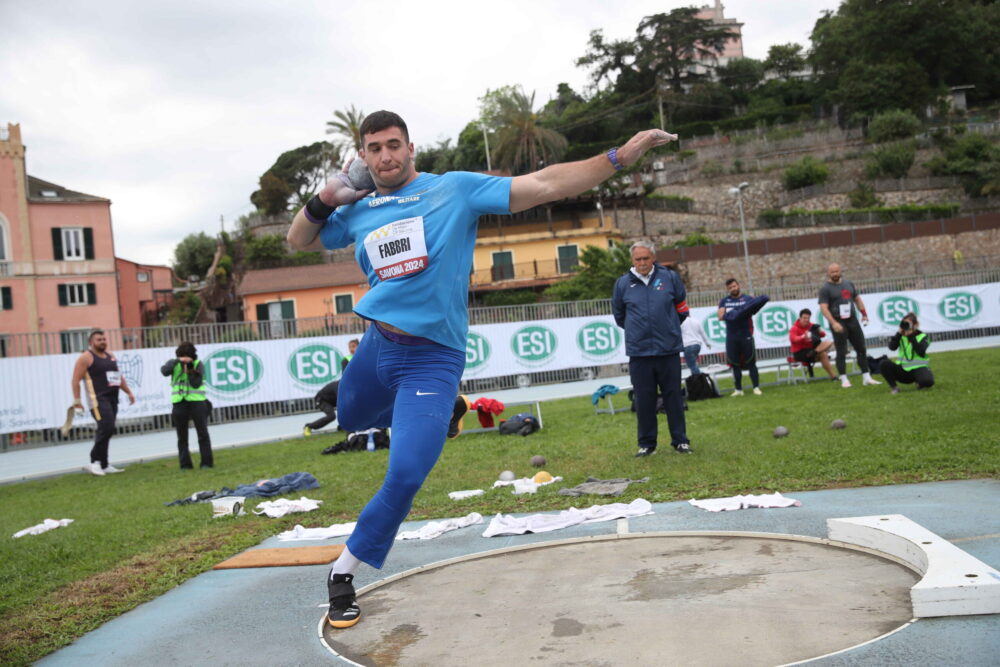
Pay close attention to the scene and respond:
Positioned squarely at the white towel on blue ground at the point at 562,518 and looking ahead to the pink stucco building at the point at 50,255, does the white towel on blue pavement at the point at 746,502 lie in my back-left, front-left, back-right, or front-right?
back-right

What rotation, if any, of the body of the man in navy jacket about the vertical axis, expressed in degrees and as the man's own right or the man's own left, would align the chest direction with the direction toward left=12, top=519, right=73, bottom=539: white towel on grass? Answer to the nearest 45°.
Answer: approximately 90° to the man's own right

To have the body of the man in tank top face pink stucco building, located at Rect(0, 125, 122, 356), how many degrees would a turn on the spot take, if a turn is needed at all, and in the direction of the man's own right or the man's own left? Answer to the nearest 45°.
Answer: approximately 135° to the man's own left

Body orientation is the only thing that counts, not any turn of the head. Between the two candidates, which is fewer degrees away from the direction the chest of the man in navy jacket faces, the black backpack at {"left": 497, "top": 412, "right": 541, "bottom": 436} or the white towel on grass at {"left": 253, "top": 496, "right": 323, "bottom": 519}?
the white towel on grass

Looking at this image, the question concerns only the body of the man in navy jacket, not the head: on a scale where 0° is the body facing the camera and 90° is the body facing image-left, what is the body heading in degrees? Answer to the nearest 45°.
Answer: approximately 0°

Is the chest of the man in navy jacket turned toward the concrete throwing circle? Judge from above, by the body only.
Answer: yes

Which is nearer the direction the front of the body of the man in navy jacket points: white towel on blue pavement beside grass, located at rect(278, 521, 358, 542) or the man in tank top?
the white towel on blue pavement beside grass

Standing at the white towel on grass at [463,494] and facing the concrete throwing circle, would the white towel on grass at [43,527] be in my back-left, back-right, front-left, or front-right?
back-right
